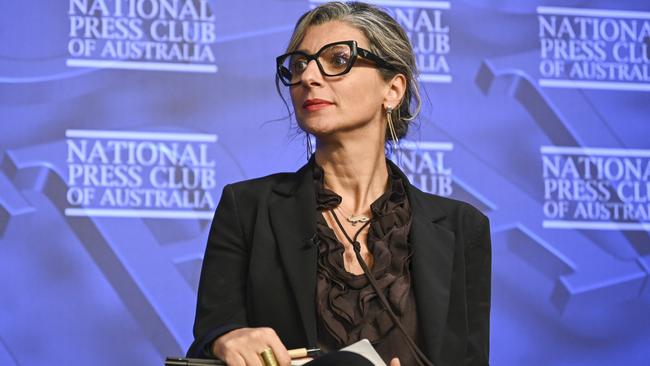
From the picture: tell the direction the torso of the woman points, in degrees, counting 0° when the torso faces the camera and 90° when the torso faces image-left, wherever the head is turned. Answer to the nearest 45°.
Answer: approximately 0°
